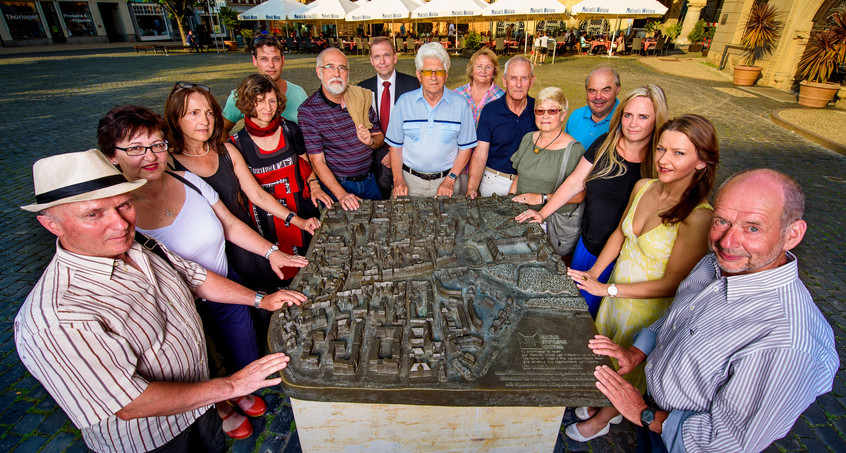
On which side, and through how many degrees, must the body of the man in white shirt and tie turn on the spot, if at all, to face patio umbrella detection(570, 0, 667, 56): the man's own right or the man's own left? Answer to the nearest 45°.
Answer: approximately 135° to the man's own left

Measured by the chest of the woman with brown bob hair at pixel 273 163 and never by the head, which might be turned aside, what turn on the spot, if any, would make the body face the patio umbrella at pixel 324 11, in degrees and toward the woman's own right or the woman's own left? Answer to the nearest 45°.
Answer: approximately 135° to the woman's own left

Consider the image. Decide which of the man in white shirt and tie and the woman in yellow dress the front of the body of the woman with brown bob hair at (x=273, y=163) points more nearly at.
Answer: the woman in yellow dress

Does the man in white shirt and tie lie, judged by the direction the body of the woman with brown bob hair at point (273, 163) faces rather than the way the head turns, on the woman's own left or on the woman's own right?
on the woman's own left

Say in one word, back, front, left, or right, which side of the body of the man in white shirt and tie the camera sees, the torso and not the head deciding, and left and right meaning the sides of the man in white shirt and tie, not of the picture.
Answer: front

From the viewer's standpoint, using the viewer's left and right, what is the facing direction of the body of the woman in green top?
facing the viewer and to the left of the viewer

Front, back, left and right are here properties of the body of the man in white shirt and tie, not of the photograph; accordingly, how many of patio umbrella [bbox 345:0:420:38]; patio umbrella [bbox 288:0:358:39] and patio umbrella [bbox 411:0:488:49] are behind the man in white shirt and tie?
3

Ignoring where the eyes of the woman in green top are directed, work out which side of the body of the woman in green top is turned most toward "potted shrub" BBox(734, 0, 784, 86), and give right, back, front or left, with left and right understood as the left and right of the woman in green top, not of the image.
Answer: back

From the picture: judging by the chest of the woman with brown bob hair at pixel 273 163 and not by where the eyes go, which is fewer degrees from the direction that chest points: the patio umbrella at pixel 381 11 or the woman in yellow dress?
the woman in yellow dress

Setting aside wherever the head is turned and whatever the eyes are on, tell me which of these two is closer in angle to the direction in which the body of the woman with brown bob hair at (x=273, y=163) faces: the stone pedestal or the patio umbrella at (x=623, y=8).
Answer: the stone pedestal

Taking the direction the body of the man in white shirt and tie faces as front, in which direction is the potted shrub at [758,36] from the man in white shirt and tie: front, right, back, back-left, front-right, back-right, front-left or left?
back-left

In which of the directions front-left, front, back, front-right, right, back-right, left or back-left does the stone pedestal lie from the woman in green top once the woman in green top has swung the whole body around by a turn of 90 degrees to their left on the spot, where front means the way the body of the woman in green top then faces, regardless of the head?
front-right

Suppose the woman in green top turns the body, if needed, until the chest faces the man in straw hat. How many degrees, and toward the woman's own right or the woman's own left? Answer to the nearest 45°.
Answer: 0° — they already face them
